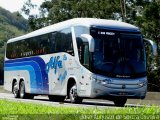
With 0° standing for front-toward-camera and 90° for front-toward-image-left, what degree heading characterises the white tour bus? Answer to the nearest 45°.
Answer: approximately 315°
